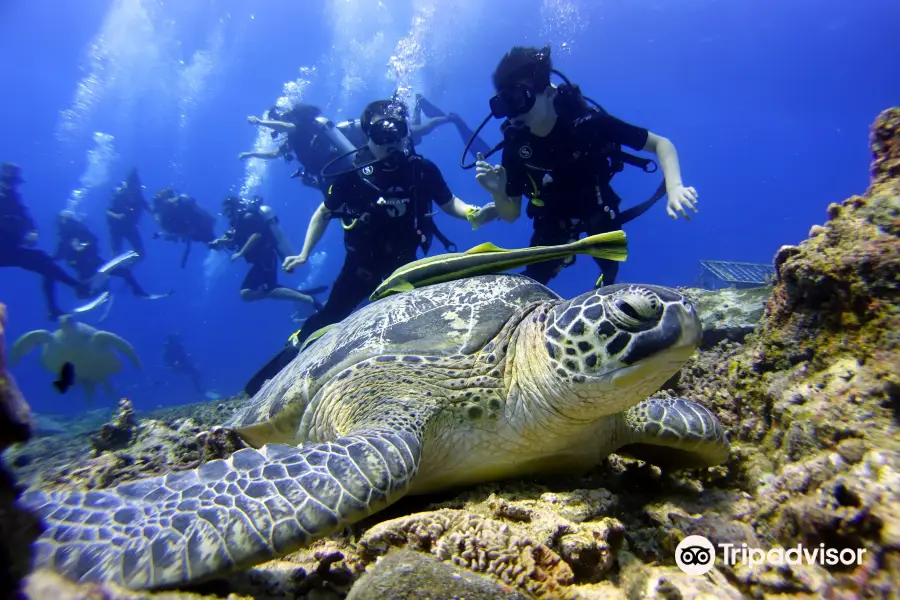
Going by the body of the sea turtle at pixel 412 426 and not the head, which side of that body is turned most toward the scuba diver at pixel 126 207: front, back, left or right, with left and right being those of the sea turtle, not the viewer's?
back

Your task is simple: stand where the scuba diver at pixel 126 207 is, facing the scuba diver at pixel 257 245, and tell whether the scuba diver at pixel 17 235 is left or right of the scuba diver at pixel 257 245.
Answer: right

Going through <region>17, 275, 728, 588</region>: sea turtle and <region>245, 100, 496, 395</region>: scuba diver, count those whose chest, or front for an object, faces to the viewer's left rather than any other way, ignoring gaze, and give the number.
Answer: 0

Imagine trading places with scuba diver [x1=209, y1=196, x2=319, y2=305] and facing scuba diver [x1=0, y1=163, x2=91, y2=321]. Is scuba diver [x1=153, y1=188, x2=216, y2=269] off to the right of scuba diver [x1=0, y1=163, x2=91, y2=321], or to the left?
right

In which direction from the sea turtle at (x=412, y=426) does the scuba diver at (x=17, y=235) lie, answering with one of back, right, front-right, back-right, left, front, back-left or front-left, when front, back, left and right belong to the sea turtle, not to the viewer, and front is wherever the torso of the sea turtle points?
back

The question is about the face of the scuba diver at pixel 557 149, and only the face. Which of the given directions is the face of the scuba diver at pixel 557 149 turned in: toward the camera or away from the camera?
toward the camera

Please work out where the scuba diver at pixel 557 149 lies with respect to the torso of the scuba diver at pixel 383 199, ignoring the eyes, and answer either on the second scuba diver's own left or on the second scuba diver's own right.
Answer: on the second scuba diver's own left

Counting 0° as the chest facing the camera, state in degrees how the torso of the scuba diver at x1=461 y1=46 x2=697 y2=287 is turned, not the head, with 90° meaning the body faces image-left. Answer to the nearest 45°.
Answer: approximately 45°

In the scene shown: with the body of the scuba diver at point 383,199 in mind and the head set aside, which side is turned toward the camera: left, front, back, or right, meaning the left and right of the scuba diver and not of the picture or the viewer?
front

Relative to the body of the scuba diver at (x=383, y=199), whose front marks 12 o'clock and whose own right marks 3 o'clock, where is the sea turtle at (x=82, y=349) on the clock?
The sea turtle is roughly at 4 o'clock from the scuba diver.

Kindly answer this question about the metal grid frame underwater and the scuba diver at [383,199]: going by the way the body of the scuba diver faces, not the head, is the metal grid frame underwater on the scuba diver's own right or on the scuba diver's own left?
on the scuba diver's own left

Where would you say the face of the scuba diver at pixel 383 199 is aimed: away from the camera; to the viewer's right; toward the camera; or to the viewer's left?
toward the camera

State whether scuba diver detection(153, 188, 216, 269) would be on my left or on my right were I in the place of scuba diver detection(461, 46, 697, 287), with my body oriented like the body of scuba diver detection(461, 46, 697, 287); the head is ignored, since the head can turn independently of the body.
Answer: on my right

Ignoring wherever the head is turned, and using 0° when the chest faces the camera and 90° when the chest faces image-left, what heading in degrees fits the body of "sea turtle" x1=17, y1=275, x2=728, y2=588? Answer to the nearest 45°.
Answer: approximately 315°

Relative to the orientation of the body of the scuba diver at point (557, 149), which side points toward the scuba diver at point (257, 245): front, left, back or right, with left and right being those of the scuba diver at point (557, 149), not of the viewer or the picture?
right
